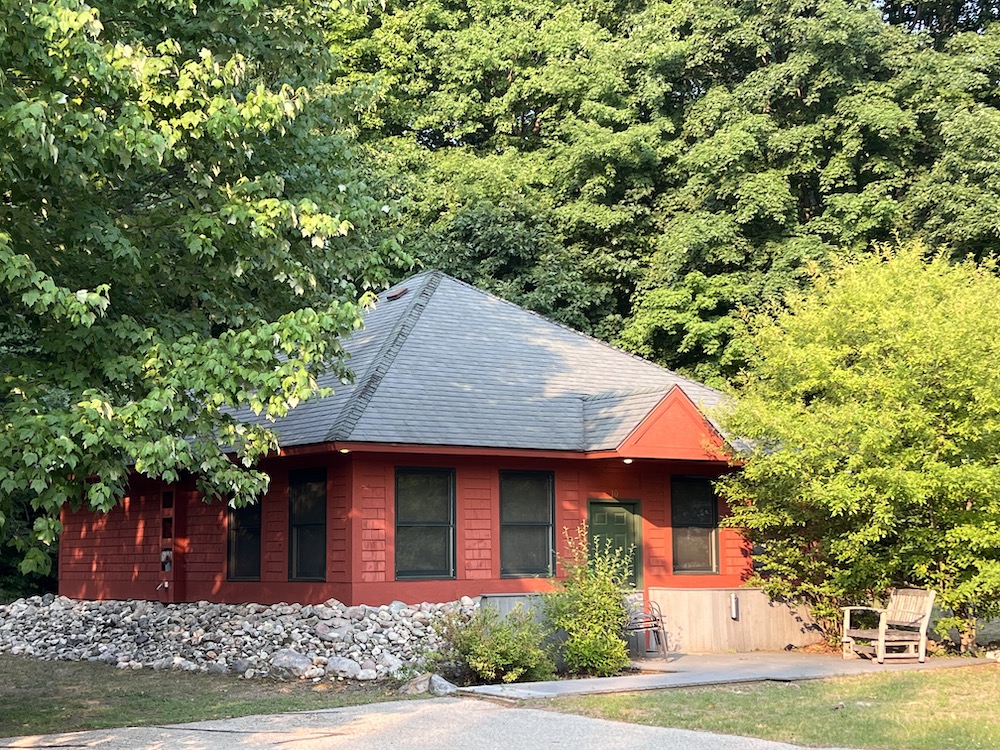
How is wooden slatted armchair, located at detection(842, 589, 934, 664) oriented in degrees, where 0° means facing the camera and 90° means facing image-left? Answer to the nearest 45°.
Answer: approximately 45°

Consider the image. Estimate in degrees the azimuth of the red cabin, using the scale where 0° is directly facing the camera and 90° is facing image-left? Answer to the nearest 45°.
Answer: approximately 315°

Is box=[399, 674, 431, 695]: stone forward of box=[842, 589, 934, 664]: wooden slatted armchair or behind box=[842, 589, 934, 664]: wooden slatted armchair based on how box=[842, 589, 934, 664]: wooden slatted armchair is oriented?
forward

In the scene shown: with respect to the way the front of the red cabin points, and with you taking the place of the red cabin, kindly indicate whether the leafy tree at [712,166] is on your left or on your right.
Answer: on your left

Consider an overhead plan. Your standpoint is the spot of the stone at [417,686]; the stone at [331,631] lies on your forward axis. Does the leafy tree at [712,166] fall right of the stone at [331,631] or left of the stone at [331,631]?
right

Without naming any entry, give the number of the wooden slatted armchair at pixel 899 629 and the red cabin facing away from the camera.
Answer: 0
